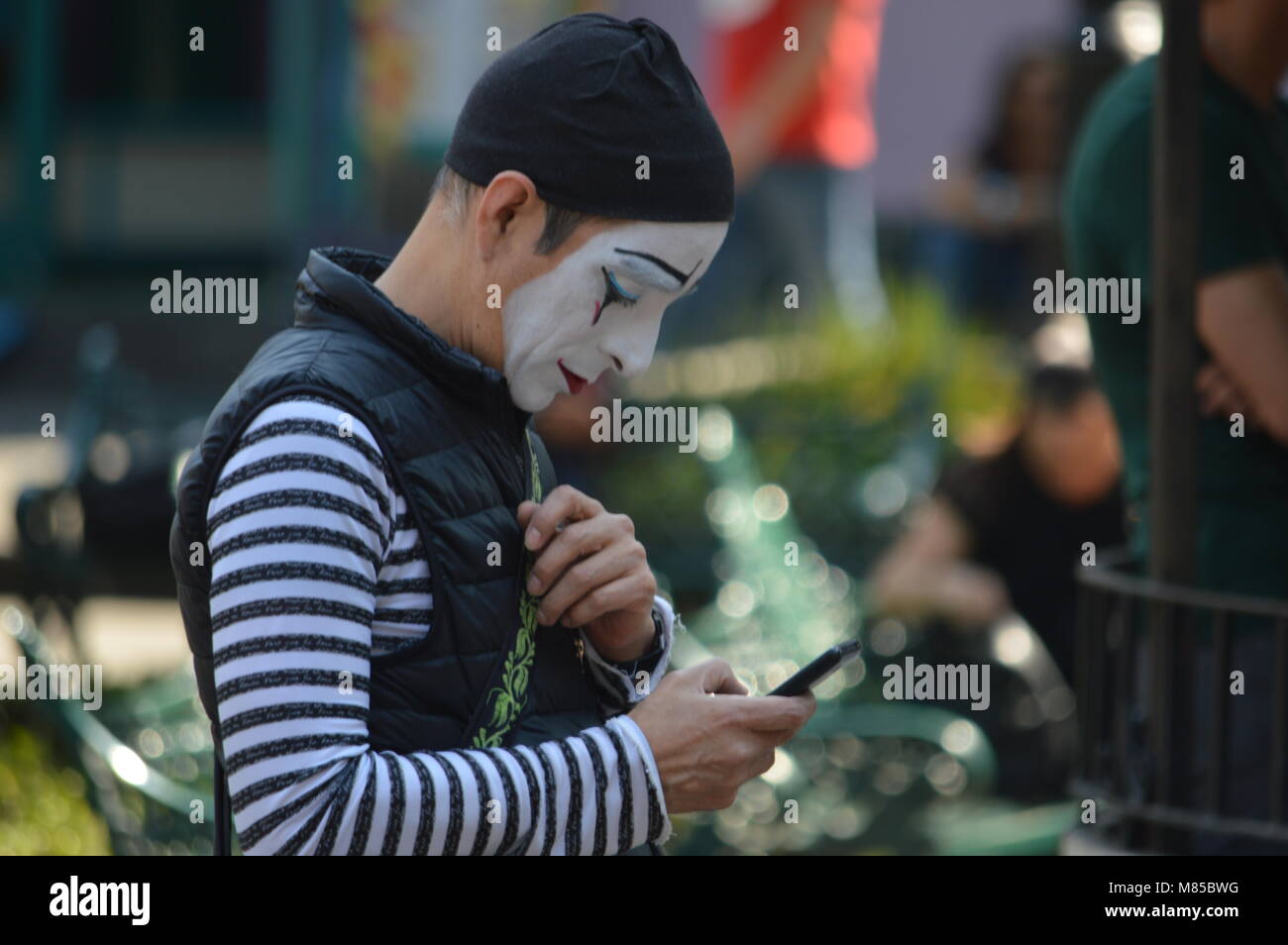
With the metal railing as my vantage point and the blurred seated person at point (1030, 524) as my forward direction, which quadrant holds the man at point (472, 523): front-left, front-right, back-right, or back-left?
back-left

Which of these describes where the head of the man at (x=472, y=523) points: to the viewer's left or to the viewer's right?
to the viewer's right

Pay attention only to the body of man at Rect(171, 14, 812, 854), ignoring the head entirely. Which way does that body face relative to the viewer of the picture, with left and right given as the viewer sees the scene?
facing to the right of the viewer

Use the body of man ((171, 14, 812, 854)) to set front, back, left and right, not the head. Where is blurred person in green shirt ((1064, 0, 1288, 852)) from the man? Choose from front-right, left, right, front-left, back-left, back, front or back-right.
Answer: front-left

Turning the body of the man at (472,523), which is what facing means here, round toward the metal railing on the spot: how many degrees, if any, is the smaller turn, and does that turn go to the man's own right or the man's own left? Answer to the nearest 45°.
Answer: approximately 45° to the man's own left

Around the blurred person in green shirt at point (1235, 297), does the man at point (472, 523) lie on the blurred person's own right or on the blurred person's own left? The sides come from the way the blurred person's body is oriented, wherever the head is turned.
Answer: on the blurred person's own right

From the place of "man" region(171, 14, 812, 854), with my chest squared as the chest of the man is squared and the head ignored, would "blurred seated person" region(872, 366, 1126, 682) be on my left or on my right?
on my left
